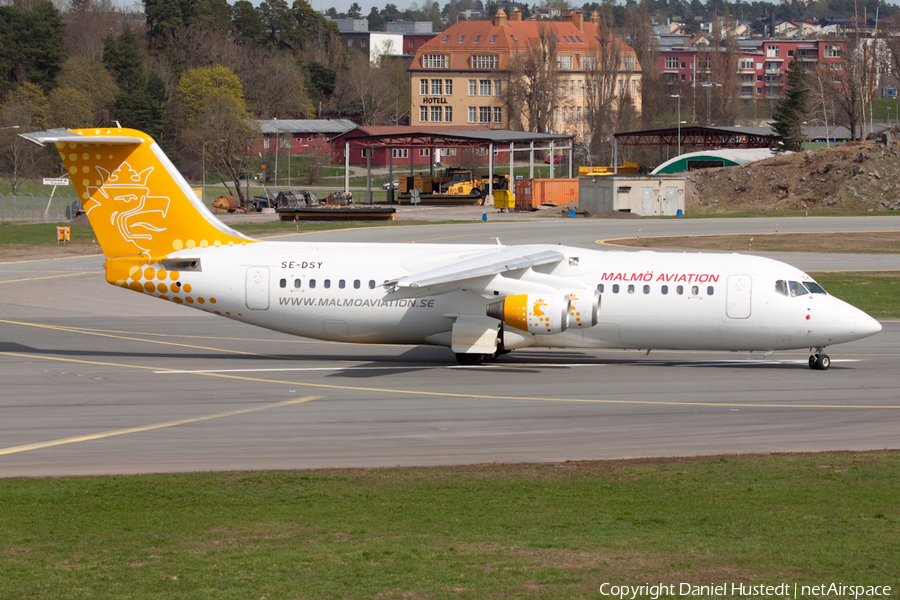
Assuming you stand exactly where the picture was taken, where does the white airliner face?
facing to the right of the viewer
